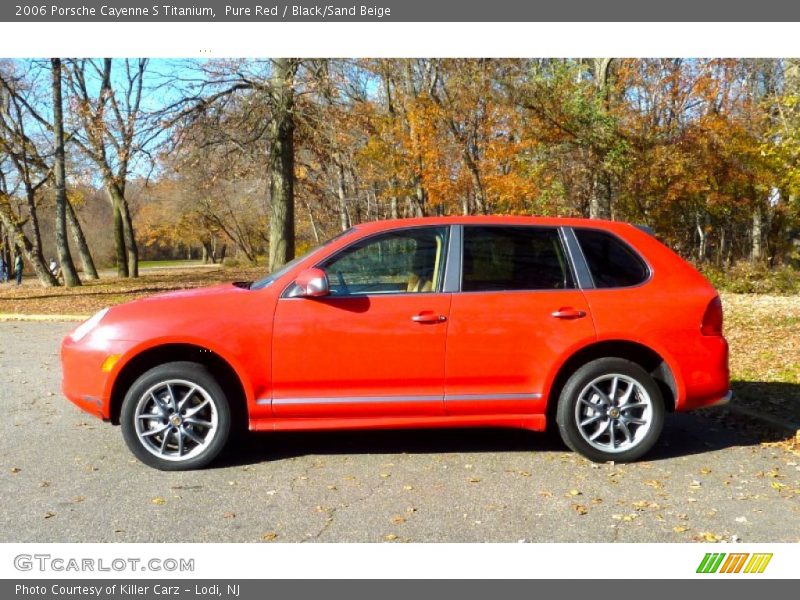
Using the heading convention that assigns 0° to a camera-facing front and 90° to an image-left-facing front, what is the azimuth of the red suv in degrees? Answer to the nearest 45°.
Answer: approximately 90°
